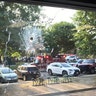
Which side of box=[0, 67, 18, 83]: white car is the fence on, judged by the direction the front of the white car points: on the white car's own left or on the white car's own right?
on the white car's own left

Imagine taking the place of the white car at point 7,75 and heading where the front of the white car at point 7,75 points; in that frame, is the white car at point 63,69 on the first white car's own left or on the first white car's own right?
on the first white car's own left

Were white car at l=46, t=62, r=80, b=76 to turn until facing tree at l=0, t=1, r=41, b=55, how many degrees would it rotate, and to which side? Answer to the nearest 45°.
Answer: approximately 180°
